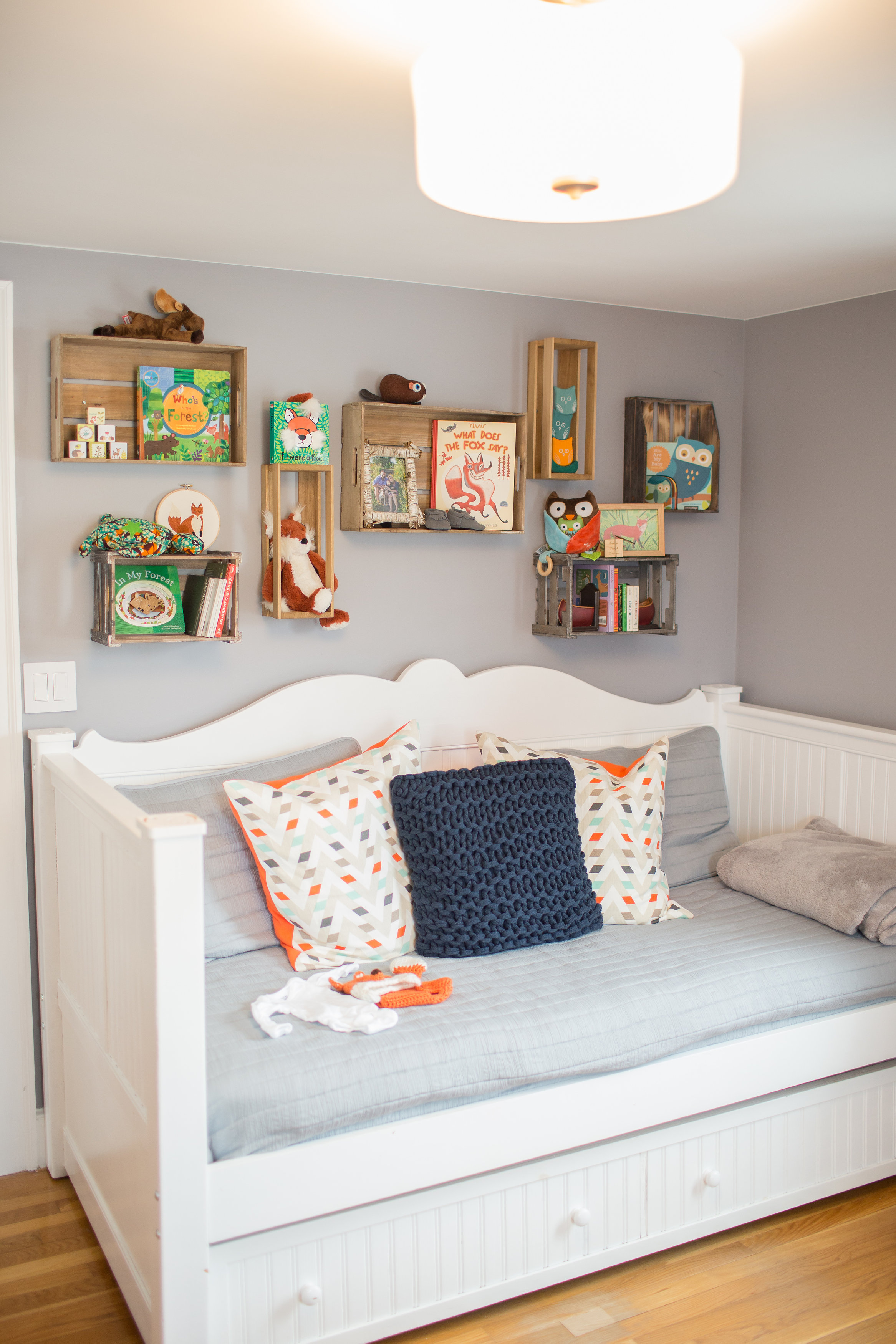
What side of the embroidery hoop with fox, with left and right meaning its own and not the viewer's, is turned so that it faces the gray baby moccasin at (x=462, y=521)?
left

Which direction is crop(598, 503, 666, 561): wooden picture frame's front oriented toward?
toward the camera

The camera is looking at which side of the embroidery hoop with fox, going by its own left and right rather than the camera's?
front

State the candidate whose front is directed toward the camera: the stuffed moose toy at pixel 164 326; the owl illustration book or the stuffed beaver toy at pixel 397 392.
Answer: the owl illustration book

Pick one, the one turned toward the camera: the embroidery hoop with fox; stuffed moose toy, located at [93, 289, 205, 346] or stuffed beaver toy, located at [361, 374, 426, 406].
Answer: the embroidery hoop with fox

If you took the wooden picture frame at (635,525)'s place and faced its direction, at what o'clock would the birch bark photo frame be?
The birch bark photo frame is roughly at 2 o'clock from the wooden picture frame.

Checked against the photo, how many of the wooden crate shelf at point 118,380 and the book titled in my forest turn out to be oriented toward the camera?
2

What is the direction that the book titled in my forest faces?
toward the camera

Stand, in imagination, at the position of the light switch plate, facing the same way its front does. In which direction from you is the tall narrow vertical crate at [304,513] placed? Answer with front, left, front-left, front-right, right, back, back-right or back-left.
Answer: left

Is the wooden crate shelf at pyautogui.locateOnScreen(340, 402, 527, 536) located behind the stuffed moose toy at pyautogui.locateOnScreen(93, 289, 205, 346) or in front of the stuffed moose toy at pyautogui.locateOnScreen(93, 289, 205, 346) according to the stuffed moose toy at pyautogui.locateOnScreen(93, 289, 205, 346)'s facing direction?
in front

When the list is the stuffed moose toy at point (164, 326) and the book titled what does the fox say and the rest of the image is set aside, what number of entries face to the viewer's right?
1

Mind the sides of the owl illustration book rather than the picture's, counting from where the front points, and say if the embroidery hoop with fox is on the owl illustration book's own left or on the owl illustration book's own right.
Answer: on the owl illustration book's own right
